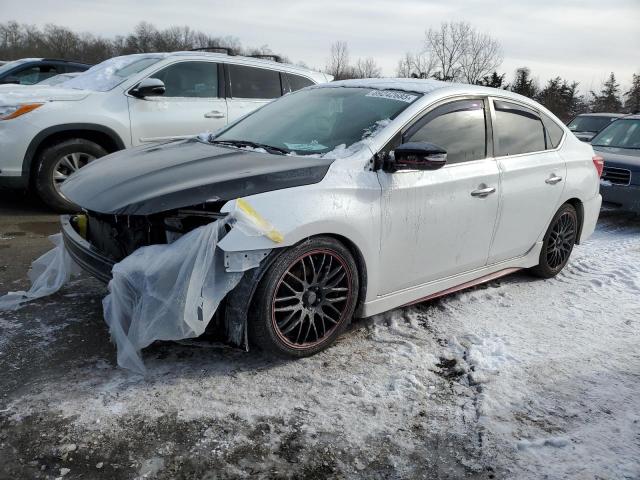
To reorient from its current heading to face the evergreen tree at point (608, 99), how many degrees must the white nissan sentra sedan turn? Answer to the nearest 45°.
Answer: approximately 180°

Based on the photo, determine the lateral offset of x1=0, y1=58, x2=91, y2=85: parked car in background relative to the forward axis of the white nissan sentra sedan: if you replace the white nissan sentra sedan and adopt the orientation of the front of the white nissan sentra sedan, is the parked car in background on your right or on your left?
on your right

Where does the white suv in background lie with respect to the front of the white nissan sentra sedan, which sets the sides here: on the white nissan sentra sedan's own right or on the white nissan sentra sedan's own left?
on the white nissan sentra sedan's own right

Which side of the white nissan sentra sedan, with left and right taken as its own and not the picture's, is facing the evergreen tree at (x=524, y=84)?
back

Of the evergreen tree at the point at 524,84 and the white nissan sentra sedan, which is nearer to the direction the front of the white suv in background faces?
the white nissan sentra sedan

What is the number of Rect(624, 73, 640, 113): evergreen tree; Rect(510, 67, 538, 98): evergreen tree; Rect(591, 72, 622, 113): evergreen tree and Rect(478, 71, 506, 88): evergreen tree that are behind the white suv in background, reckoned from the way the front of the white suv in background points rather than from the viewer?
4

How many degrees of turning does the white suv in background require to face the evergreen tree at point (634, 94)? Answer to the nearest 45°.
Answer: approximately 180°

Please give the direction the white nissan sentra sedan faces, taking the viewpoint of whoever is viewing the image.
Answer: facing the viewer and to the left of the viewer

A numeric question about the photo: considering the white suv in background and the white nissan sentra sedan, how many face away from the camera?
0

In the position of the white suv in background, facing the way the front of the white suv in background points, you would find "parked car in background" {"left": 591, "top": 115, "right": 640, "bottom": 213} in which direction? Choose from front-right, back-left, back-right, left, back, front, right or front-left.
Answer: back-left

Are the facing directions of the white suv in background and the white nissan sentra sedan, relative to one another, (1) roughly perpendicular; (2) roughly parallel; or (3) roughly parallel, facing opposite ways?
roughly parallel
